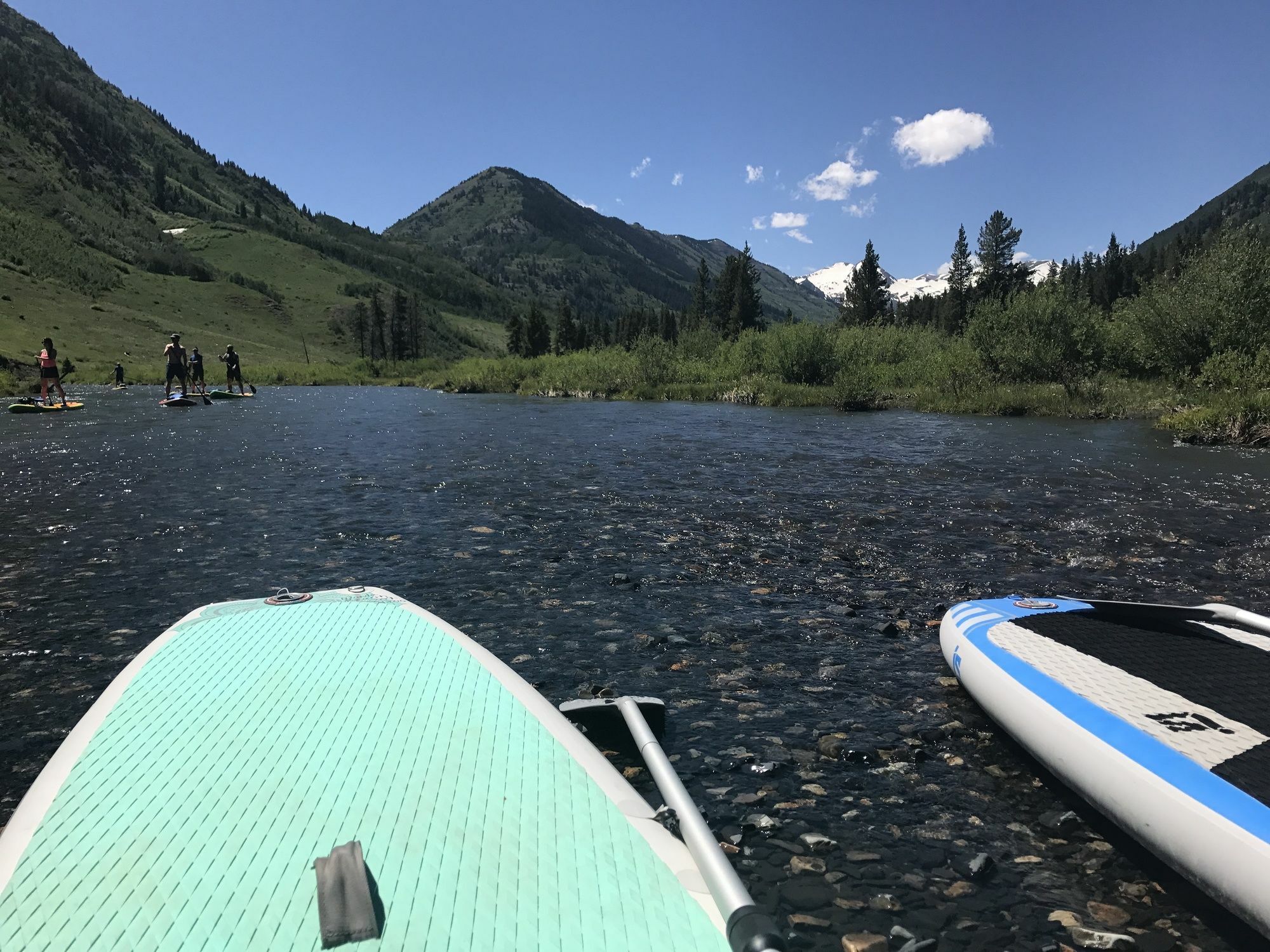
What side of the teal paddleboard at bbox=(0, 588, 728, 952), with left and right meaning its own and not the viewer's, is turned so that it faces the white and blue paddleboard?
right

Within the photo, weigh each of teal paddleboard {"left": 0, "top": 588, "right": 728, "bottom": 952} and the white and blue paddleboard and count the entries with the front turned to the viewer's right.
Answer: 0

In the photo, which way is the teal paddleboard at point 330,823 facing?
away from the camera

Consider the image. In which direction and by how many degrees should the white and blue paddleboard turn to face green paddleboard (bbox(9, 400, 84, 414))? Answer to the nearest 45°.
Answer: approximately 45° to its left

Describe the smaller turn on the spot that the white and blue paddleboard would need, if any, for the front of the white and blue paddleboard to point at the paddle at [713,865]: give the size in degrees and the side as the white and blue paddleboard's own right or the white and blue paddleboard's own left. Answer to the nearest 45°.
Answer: approximately 90° to the white and blue paddleboard's own left

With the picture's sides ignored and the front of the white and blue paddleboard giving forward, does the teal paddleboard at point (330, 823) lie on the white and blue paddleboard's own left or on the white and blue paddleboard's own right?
on the white and blue paddleboard's own left

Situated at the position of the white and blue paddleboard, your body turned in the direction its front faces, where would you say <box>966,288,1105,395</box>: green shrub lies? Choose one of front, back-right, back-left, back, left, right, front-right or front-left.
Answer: front-right

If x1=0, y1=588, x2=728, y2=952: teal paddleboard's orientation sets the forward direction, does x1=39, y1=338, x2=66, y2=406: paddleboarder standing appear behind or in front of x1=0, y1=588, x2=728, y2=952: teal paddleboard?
in front

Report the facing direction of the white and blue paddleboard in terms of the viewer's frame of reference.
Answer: facing away from the viewer and to the left of the viewer
